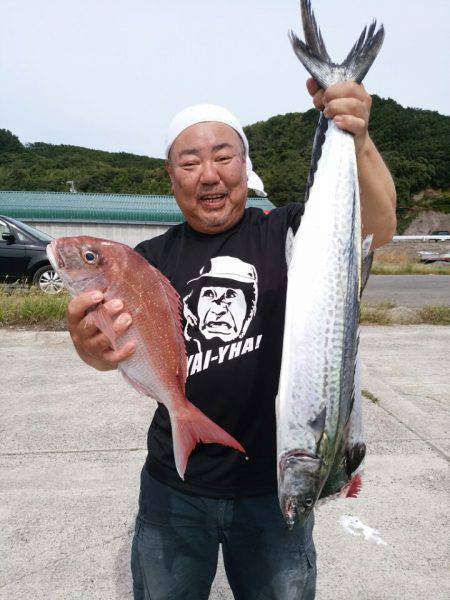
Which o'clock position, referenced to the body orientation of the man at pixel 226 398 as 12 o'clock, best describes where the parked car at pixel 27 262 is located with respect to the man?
The parked car is roughly at 5 o'clock from the man.

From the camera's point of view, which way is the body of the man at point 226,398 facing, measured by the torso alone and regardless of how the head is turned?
toward the camera
